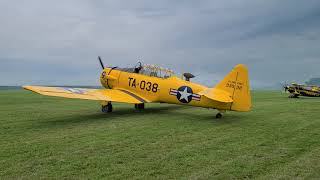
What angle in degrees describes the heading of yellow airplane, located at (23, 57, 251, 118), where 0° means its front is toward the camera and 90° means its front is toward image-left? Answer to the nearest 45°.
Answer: approximately 135°
